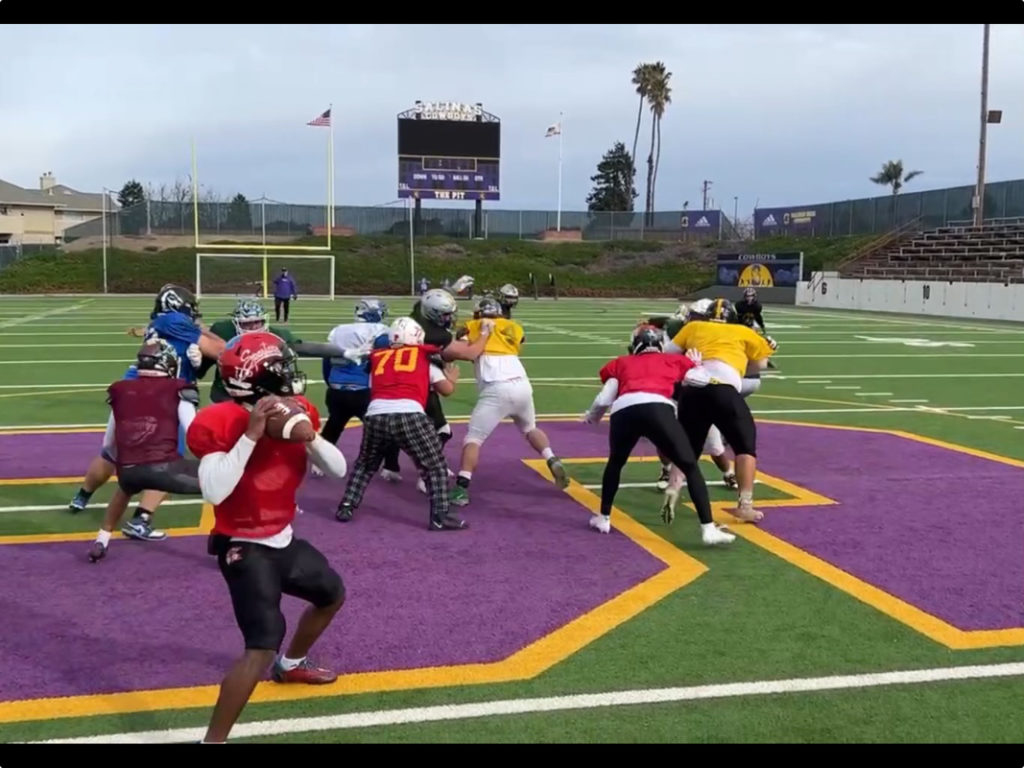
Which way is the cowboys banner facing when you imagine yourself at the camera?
facing the viewer

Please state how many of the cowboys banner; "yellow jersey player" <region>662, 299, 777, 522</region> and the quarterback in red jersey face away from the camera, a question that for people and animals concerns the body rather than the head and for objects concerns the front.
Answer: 1

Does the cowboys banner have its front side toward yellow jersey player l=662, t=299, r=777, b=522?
yes

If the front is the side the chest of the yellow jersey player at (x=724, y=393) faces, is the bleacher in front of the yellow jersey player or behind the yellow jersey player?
in front

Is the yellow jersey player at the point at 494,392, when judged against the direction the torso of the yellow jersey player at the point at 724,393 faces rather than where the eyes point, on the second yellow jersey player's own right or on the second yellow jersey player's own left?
on the second yellow jersey player's own left

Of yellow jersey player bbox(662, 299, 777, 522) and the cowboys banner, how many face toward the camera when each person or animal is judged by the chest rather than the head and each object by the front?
1

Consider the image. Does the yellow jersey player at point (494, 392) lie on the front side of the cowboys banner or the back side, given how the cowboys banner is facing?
on the front side

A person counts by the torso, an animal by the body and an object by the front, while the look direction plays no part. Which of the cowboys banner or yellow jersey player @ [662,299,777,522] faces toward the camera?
the cowboys banner

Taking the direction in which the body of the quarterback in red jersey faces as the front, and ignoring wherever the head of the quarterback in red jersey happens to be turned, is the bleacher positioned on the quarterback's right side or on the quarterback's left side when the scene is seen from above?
on the quarterback's left side

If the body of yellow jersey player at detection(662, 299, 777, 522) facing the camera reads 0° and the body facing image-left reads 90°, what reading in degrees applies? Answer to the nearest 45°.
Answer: approximately 180°

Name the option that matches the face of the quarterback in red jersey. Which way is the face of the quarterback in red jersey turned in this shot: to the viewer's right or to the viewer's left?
to the viewer's right

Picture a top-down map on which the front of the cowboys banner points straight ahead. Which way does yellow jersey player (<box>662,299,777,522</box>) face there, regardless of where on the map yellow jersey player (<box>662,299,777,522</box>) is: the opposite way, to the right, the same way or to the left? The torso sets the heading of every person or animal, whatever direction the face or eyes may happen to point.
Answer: the opposite way

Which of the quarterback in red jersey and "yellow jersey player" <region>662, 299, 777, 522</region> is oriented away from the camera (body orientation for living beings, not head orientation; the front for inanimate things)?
the yellow jersey player
